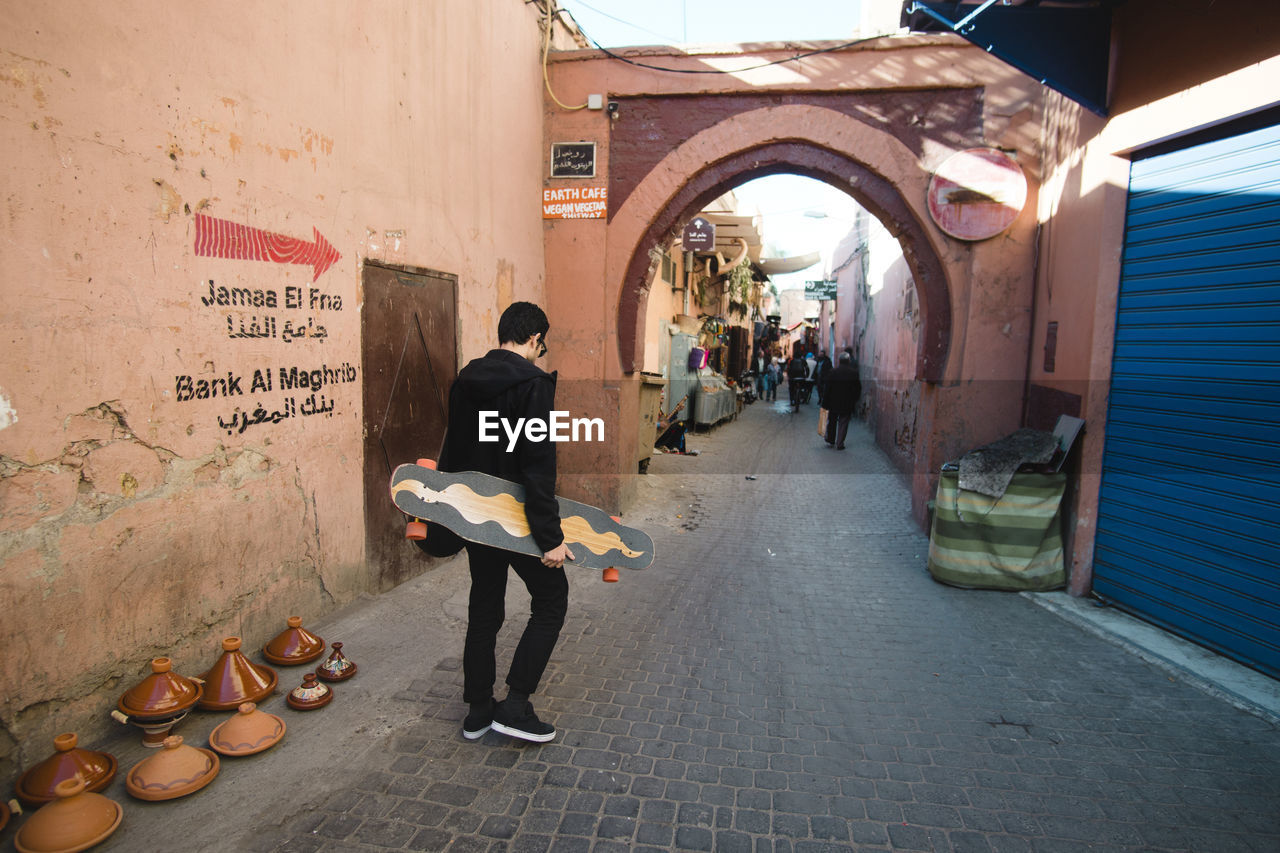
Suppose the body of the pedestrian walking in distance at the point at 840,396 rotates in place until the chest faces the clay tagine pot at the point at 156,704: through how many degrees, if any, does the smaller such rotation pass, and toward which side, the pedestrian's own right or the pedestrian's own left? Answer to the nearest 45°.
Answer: approximately 180°

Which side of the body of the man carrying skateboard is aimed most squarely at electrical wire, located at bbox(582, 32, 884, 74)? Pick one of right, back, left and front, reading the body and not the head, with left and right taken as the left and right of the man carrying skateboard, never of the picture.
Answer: front

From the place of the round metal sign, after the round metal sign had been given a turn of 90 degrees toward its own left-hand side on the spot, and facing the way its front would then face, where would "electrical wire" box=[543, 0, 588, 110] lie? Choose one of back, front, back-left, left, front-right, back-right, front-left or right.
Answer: back

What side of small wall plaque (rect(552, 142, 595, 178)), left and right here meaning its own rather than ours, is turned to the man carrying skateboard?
front

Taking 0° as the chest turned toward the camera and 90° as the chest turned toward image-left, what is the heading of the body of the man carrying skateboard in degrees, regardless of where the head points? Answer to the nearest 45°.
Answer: approximately 225°

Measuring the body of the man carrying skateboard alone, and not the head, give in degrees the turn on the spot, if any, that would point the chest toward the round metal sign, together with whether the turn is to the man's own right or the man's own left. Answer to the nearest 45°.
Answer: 0° — they already face it

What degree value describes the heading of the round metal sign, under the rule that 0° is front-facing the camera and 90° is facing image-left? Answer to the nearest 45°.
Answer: approximately 0°

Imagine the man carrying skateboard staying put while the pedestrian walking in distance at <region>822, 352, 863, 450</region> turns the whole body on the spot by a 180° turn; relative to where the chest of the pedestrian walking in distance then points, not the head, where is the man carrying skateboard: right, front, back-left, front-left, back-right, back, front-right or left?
front

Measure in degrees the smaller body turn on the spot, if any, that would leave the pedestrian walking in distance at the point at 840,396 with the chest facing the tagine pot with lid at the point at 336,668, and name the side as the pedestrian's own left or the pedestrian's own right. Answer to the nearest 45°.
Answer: approximately 180°

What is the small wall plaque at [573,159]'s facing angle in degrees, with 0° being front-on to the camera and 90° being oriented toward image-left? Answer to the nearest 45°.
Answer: approximately 0°
